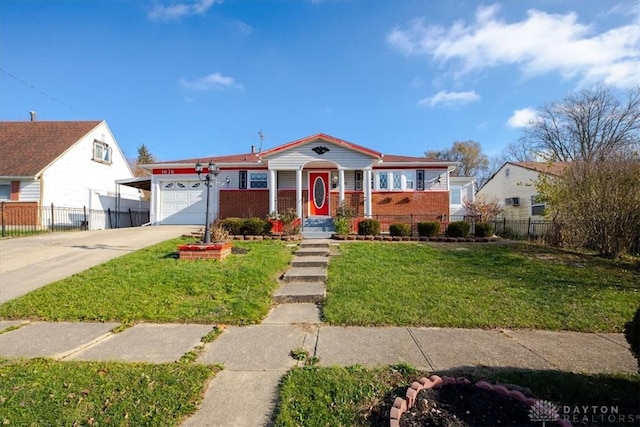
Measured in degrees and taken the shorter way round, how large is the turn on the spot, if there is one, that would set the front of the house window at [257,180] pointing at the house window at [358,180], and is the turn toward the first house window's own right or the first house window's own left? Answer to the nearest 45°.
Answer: approximately 90° to the first house window's own left

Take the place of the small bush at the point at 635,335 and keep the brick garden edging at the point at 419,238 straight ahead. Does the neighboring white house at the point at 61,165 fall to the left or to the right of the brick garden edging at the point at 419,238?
left

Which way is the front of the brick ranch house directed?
toward the camera

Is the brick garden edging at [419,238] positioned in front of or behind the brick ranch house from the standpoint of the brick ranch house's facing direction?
in front

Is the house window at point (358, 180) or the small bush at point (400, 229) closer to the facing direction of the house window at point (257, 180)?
the small bush

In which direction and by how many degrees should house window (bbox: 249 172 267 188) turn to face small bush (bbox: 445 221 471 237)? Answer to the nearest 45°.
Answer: approximately 45° to its left

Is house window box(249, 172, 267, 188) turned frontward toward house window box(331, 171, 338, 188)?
no

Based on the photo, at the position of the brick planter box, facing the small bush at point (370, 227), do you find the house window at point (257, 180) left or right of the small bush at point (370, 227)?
left

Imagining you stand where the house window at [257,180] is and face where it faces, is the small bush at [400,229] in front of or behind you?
in front

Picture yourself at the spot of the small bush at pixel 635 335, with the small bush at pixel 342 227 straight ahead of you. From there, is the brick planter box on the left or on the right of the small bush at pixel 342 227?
left

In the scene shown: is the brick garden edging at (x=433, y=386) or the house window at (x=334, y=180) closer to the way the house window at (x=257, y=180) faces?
the brick garden edging

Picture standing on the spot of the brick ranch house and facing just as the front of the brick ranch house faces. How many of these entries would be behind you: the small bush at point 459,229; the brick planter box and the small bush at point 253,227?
0

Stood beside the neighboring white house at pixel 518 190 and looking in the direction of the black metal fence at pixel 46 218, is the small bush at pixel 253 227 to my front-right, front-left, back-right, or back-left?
front-left

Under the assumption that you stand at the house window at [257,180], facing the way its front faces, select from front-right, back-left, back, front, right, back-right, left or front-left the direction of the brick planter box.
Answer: front

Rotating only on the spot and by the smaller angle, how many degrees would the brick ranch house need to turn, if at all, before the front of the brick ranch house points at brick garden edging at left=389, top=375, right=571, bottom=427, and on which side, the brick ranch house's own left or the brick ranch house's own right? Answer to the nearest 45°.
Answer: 0° — it already faces it

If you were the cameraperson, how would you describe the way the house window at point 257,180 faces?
facing the viewer
